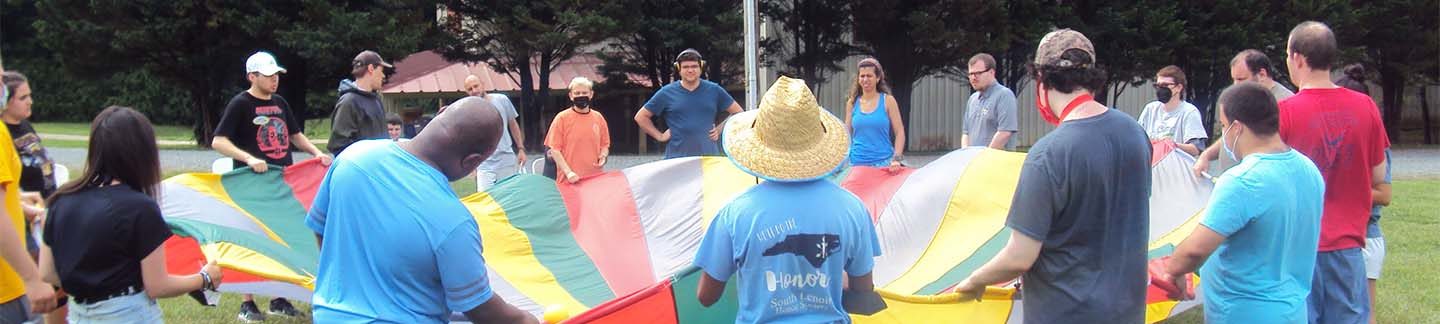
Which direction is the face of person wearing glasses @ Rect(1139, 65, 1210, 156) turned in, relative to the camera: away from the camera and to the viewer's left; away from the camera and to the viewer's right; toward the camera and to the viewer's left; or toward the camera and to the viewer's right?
toward the camera and to the viewer's left

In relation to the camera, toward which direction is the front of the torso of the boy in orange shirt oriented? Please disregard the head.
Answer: toward the camera

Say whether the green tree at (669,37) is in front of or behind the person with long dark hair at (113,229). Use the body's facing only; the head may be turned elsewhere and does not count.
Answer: in front

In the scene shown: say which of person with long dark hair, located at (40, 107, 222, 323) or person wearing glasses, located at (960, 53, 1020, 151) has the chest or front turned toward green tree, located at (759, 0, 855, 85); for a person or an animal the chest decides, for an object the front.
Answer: the person with long dark hair

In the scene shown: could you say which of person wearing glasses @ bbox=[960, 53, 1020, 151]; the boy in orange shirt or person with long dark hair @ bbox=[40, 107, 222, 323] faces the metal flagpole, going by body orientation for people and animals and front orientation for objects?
the person with long dark hair

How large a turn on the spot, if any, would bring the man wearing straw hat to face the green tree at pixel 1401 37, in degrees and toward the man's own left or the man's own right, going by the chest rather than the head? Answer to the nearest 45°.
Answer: approximately 45° to the man's own right

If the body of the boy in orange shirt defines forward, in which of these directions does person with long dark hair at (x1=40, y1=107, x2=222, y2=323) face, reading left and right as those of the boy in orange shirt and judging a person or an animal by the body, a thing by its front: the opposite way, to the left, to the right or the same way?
the opposite way

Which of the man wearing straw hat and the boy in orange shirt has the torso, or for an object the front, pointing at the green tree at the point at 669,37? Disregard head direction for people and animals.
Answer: the man wearing straw hat

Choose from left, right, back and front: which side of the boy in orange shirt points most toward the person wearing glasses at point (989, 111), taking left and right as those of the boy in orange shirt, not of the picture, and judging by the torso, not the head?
left

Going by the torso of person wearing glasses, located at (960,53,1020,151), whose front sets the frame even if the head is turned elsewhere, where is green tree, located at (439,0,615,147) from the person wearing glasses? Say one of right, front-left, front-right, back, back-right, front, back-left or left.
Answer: right

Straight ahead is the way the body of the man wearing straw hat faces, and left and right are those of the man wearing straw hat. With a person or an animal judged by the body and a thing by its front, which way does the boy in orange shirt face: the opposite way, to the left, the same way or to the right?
the opposite way

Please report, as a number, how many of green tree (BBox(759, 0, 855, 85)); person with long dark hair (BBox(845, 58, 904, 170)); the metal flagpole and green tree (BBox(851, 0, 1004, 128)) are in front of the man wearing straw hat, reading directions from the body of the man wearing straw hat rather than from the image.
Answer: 4

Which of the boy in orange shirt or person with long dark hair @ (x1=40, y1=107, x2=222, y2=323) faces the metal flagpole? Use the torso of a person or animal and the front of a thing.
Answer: the person with long dark hair

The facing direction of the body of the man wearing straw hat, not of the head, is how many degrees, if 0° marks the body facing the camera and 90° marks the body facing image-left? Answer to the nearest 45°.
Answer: approximately 180°

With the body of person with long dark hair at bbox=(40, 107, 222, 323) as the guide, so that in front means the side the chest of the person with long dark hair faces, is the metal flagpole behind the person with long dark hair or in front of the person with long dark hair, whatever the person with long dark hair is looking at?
in front

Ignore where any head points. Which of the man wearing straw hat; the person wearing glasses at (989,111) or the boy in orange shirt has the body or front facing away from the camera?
the man wearing straw hat

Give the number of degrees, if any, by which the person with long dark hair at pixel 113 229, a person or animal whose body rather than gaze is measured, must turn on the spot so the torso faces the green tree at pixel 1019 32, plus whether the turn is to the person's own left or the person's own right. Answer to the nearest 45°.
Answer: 0° — they already face it
